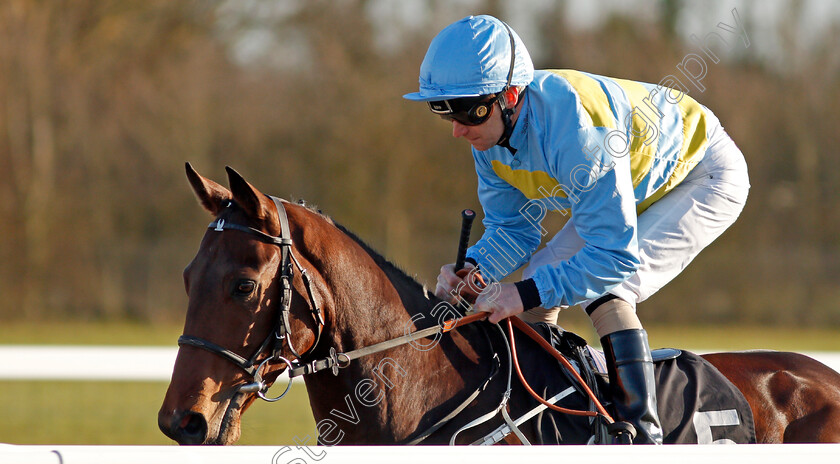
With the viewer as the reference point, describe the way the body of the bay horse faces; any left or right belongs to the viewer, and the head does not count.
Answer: facing to the left of the viewer

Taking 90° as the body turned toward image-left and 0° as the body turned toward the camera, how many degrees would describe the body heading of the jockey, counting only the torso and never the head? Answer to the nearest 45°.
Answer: approximately 45°
